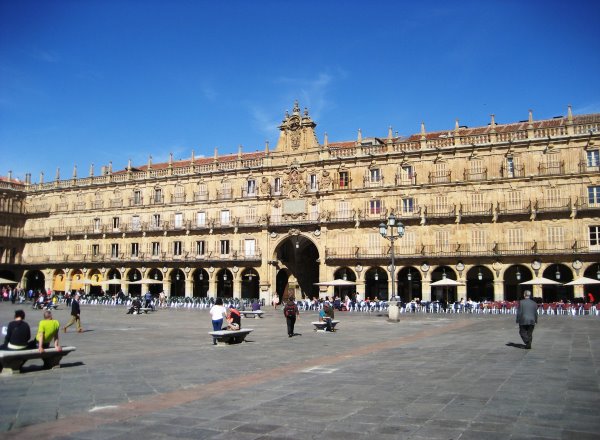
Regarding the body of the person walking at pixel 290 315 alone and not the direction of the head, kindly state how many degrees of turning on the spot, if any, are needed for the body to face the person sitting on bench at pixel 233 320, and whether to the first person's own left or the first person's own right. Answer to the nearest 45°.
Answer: approximately 135° to the first person's own left

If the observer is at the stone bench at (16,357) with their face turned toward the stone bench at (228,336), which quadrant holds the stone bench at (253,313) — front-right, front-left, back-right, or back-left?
front-left

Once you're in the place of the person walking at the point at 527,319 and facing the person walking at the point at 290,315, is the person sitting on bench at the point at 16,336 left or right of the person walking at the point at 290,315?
left

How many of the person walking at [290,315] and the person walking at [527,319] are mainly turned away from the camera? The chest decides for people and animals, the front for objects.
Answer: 2

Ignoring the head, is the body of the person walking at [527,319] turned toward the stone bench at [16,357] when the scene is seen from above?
no

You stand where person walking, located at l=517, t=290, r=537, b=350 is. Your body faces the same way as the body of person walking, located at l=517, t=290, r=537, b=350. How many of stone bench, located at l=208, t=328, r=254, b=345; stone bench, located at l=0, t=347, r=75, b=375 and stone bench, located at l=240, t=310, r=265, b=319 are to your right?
0

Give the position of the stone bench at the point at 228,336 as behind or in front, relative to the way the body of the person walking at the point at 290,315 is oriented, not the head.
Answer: behind

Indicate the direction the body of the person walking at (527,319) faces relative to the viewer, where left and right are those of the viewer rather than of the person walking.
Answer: facing away from the viewer

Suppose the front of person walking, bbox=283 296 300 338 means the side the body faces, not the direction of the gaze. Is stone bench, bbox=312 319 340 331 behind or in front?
in front

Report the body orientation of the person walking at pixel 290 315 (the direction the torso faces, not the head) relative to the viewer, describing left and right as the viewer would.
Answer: facing away from the viewer
